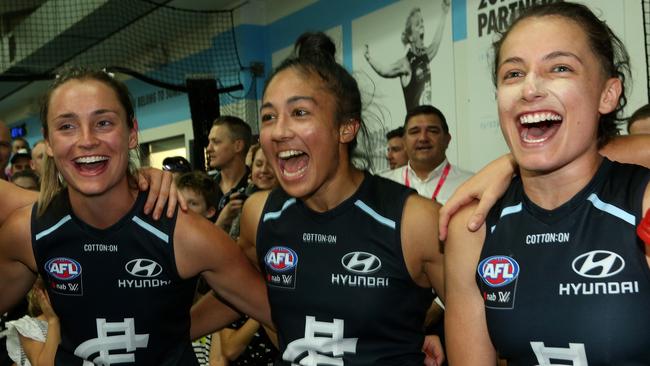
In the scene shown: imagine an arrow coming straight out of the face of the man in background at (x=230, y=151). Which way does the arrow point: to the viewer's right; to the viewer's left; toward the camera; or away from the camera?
to the viewer's left

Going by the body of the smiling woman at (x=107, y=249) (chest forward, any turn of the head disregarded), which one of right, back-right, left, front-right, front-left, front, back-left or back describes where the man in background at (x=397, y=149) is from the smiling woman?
back-left

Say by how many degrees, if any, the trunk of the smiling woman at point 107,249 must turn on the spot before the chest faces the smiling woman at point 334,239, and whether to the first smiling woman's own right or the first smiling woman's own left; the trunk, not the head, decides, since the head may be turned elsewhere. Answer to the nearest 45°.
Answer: approximately 45° to the first smiling woman's own left

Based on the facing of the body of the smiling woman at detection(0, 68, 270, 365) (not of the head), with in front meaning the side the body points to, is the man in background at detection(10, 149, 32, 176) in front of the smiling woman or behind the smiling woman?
behind

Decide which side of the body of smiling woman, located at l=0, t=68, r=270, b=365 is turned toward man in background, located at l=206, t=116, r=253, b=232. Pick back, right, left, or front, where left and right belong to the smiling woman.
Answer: back

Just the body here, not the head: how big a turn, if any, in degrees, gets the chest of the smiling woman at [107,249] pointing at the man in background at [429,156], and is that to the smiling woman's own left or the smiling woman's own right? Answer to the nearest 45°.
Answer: approximately 135° to the smiling woman's own left

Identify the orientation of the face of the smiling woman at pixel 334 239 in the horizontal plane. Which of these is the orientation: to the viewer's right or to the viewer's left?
to the viewer's left

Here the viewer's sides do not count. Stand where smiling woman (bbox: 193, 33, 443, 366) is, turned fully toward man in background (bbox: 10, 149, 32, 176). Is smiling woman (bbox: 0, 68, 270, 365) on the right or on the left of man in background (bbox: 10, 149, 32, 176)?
left

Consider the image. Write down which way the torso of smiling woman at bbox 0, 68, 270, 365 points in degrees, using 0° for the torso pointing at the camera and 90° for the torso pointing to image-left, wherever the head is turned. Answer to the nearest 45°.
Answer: approximately 0°

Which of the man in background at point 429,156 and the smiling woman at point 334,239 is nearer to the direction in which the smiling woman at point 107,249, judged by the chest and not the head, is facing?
the smiling woman
